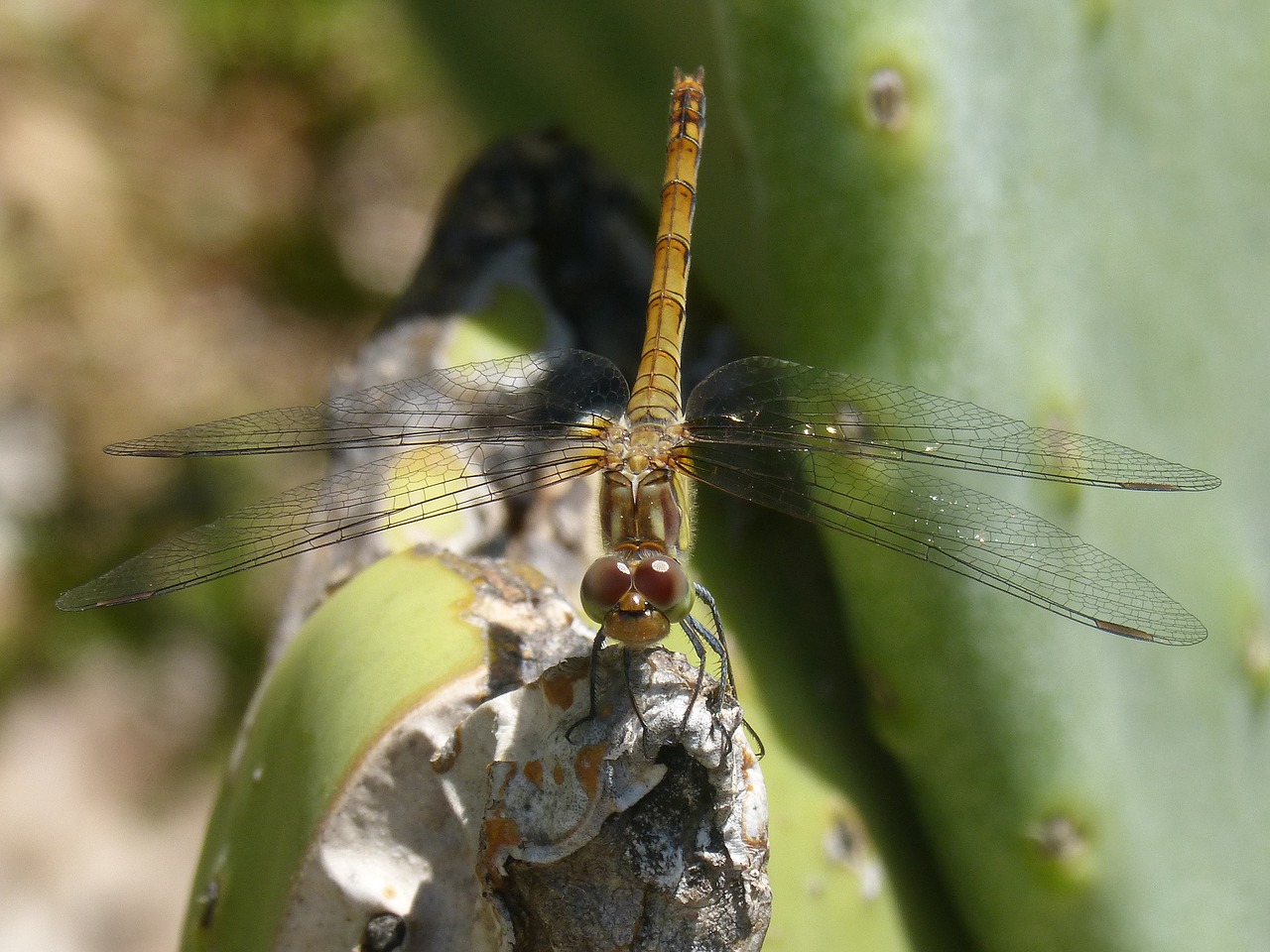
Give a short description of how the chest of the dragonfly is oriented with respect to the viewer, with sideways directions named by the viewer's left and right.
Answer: facing the viewer
